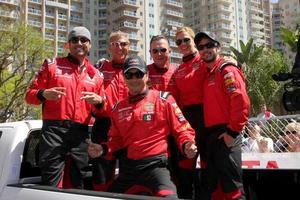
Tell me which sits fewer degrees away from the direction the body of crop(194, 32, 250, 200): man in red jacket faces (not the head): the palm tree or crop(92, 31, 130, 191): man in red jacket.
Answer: the man in red jacket

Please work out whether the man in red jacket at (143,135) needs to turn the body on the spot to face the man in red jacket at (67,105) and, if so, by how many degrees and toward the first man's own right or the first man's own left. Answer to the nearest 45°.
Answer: approximately 135° to the first man's own right

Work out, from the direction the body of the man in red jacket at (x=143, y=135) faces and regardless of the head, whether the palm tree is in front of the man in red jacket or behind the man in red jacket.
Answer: behind

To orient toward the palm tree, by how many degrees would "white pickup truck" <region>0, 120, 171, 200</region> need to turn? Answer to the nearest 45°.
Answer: approximately 90° to its right

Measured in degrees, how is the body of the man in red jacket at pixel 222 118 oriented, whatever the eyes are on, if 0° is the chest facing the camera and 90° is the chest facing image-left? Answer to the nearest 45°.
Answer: approximately 45°

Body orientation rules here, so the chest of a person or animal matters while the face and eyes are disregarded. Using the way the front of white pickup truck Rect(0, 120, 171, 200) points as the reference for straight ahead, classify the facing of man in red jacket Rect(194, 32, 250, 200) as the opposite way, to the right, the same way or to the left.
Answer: to the left

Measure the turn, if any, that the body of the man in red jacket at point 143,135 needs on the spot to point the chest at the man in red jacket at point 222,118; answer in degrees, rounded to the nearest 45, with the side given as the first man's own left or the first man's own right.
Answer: approximately 90° to the first man's own left

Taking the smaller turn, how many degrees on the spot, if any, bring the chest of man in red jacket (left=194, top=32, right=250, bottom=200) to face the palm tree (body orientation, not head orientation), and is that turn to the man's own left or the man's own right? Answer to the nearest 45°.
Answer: approximately 135° to the man's own right

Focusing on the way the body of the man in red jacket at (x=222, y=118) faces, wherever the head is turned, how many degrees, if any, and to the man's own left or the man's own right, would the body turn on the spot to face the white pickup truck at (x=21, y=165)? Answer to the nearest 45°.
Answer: approximately 45° to the man's own right

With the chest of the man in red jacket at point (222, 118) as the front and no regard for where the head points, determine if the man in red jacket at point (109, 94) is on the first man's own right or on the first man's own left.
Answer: on the first man's own right

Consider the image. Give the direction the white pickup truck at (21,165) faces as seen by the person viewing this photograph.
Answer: facing away from the viewer and to the left of the viewer

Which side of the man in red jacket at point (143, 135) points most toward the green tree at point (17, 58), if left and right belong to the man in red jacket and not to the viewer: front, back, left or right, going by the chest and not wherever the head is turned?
back

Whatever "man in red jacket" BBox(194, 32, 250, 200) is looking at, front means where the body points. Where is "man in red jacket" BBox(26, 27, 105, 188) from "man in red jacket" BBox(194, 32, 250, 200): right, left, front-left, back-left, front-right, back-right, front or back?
front-right
